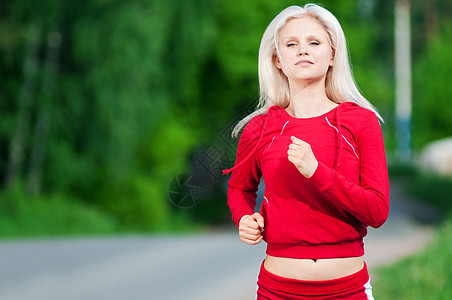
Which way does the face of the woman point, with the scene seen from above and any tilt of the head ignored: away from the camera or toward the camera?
toward the camera

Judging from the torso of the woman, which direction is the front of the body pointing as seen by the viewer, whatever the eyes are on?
toward the camera
